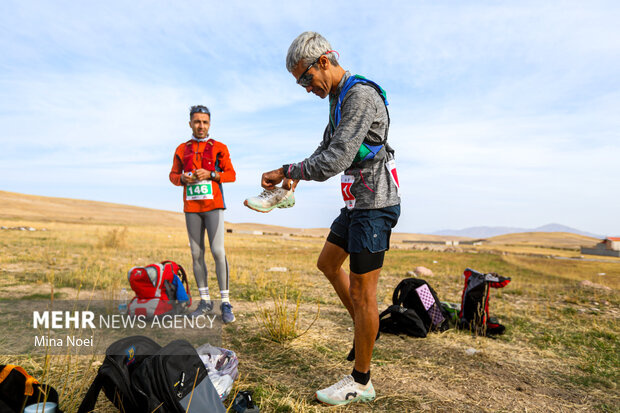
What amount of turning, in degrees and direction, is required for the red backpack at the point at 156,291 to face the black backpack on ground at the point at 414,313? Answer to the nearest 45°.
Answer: approximately 90° to its left

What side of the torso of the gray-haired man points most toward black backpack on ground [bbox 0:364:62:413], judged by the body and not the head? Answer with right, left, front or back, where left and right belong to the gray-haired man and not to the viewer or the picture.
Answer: front

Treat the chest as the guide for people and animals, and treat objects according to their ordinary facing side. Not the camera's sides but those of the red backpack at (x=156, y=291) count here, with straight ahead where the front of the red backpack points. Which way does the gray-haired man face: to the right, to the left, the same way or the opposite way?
to the right

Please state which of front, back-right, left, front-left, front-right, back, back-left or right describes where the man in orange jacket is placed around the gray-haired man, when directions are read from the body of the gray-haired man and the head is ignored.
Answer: front-right

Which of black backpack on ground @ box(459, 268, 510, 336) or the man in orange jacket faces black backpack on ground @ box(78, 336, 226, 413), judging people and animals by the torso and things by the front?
the man in orange jacket

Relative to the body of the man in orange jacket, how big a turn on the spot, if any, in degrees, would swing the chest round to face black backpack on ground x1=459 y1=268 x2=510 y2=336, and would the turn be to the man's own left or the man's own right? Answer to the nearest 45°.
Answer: approximately 90° to the man's own left

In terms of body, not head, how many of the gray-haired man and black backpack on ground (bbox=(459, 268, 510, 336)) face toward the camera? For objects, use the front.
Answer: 0

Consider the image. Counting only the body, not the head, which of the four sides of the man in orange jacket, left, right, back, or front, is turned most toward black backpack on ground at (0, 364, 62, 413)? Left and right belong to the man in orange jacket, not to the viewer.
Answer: front

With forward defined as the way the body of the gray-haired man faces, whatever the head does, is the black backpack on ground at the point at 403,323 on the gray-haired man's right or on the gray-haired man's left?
on the gray-haired man's right

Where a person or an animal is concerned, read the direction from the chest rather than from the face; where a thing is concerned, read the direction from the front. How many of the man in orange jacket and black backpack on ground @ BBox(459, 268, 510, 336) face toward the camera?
1
